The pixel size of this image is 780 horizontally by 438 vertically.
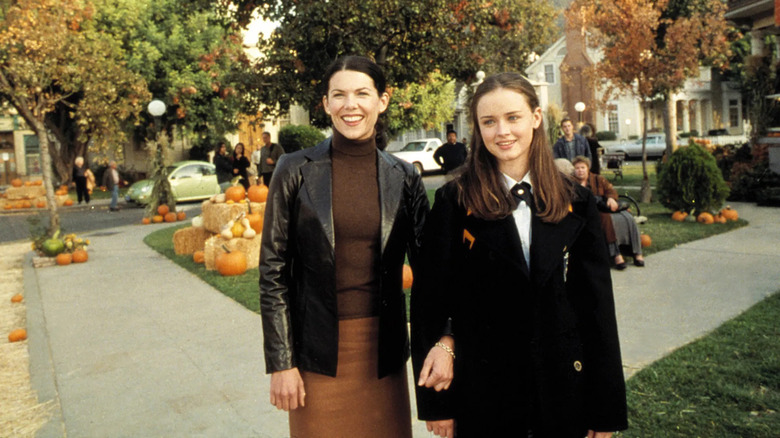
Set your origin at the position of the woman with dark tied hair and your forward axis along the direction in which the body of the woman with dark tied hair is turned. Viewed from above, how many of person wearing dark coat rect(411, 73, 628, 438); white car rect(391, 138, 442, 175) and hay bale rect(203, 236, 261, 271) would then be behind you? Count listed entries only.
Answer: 2

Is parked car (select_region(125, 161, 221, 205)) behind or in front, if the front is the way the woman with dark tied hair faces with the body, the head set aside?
behind

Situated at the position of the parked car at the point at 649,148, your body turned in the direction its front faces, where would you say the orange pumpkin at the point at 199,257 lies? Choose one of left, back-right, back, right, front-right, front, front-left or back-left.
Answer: left

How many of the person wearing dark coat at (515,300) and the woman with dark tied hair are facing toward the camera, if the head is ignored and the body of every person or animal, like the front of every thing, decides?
2

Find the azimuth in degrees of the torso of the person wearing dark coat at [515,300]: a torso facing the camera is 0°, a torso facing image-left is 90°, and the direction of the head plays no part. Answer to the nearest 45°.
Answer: approximately 0°

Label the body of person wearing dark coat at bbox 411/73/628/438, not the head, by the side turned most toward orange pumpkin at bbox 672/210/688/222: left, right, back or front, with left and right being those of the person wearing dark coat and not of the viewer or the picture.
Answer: back

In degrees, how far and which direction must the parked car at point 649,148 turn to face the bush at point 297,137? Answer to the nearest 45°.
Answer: approximately 45° to its left

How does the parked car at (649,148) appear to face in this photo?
to the viewer's left

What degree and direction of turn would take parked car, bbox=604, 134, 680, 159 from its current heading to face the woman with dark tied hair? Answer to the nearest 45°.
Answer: approximately 90° to its left

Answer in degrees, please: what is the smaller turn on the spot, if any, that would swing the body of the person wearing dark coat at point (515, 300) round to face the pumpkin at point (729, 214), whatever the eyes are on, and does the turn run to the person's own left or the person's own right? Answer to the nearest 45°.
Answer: approximately 180°
